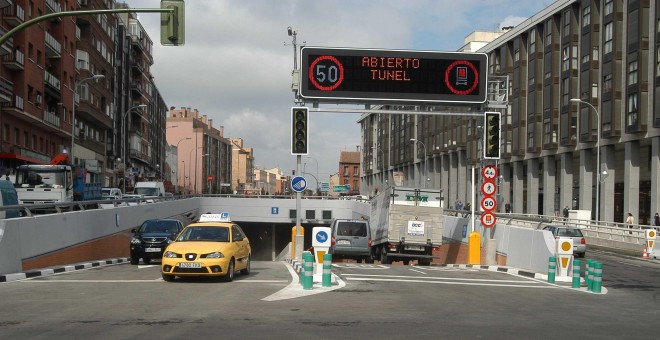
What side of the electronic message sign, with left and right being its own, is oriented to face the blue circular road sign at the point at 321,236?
front

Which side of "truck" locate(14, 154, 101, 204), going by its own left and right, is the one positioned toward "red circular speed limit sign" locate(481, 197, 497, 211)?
left

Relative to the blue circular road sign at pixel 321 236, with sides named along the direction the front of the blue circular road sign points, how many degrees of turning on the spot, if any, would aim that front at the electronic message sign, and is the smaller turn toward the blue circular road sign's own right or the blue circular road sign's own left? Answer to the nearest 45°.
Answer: approximately 180°

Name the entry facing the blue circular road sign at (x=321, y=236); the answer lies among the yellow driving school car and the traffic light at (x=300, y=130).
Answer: the traffic light

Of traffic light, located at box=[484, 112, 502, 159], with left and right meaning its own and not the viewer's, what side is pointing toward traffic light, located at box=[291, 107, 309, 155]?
right

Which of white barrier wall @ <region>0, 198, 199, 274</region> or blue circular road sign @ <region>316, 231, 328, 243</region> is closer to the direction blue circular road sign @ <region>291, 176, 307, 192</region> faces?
the blue circular road sign

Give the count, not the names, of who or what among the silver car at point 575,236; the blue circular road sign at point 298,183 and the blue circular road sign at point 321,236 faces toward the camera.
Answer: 2

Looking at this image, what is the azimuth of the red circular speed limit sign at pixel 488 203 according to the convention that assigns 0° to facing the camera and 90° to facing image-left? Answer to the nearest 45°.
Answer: approximately 0°

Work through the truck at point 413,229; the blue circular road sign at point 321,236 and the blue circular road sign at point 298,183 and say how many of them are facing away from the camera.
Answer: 1

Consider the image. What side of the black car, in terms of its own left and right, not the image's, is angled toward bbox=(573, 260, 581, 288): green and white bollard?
left

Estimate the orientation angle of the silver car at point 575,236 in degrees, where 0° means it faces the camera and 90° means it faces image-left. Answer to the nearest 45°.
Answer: approximately 135°

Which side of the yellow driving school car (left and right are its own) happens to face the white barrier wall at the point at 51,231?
right

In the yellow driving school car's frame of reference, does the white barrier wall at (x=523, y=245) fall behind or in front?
behind

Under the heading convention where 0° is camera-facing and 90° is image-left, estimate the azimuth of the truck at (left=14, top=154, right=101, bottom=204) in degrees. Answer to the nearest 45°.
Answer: approximately 45°
